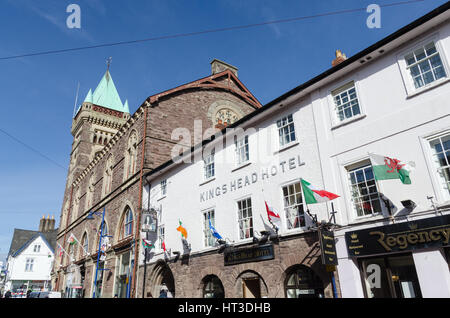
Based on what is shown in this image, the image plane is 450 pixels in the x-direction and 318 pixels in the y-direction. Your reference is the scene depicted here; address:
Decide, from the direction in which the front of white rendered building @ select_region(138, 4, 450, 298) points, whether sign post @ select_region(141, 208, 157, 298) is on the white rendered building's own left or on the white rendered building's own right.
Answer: on the white rendered building's own right

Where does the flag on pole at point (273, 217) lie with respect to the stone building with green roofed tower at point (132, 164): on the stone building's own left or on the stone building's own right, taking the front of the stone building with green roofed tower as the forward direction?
on the stone building's own left

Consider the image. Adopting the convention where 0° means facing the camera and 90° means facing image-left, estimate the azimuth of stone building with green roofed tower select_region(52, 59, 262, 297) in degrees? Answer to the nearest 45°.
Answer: approximately 45°

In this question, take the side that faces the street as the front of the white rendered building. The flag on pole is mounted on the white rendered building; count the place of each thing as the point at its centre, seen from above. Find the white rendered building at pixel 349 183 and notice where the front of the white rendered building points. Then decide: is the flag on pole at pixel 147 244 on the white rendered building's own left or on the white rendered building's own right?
on the white rendered building's own right

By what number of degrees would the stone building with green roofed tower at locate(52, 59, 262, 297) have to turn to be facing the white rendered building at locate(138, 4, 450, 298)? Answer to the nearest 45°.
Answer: approximately 90° to its left

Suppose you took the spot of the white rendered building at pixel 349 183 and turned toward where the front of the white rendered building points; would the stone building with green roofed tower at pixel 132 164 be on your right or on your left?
on your right
